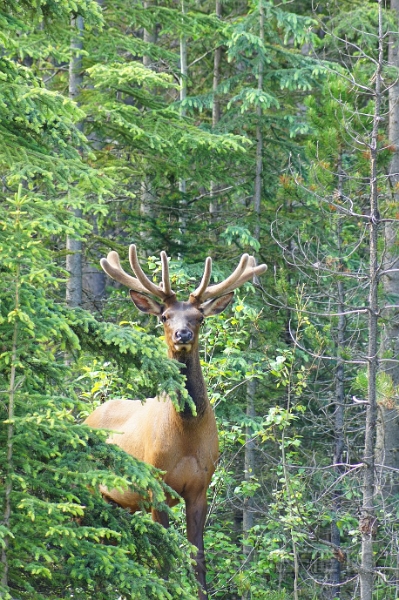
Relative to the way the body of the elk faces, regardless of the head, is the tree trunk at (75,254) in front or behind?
behind

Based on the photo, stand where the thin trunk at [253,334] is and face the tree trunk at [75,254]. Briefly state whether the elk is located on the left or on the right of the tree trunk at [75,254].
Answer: left

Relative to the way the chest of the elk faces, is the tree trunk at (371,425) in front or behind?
in front

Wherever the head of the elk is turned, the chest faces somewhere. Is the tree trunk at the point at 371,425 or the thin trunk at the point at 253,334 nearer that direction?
the tree trunk

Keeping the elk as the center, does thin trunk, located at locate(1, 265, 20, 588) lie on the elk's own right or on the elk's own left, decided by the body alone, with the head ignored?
on the elk's own right

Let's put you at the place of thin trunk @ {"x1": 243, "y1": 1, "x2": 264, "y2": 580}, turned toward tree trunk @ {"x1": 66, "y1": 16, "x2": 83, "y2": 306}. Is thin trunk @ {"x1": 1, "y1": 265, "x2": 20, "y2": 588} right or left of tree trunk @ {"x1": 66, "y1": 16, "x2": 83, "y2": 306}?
left

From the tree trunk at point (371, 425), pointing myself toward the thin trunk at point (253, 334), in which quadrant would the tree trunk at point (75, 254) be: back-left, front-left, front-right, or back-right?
front-left
